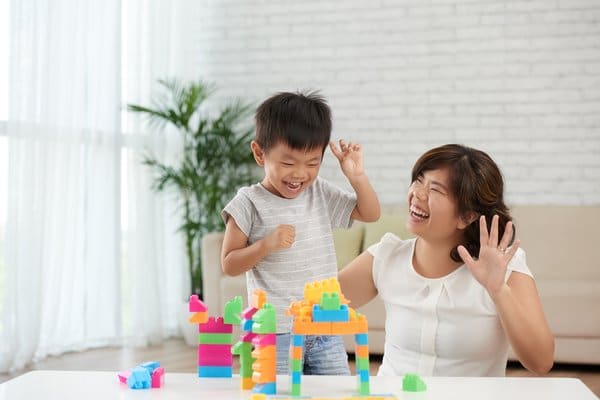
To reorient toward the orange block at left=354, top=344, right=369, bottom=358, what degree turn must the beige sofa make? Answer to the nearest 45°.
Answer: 0° — it already faces it

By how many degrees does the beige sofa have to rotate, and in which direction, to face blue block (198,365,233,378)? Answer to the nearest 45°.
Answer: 0° — it already faces it

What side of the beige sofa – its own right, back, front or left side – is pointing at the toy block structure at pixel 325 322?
front

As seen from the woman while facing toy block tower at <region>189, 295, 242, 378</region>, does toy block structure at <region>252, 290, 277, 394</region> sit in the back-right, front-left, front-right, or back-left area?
front-left

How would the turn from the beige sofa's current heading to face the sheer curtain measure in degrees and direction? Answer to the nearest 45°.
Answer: approximately 90° to its right

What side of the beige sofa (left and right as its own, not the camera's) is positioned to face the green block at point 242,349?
front

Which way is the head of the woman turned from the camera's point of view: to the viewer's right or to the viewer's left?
to the viewer's left

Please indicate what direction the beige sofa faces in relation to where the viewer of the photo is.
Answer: facing the viewer

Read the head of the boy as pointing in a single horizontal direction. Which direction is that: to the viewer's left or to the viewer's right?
to the viewer's right

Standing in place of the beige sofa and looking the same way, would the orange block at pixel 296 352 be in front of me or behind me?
in front

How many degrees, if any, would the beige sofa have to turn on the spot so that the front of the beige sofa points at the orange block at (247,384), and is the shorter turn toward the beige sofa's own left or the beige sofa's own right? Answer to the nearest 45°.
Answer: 0° — it already faces it

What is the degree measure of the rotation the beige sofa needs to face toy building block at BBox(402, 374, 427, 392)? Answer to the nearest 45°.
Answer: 0° — it already faces it

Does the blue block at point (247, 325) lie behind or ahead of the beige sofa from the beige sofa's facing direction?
ahead

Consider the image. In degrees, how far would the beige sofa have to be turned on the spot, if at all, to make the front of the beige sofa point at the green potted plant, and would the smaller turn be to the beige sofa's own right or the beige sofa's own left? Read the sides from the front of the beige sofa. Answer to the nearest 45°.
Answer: approximately 90° to the beige sofa's own right
